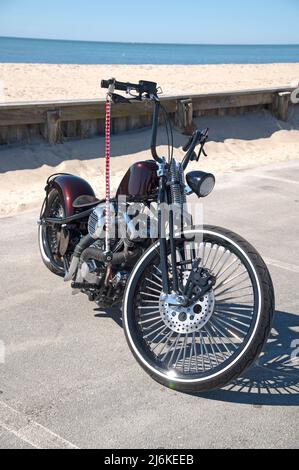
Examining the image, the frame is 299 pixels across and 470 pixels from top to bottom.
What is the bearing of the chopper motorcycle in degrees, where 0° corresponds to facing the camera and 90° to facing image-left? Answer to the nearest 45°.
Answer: approximately 315°

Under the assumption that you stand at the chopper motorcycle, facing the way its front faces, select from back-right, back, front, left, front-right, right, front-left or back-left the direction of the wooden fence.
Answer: back-left
